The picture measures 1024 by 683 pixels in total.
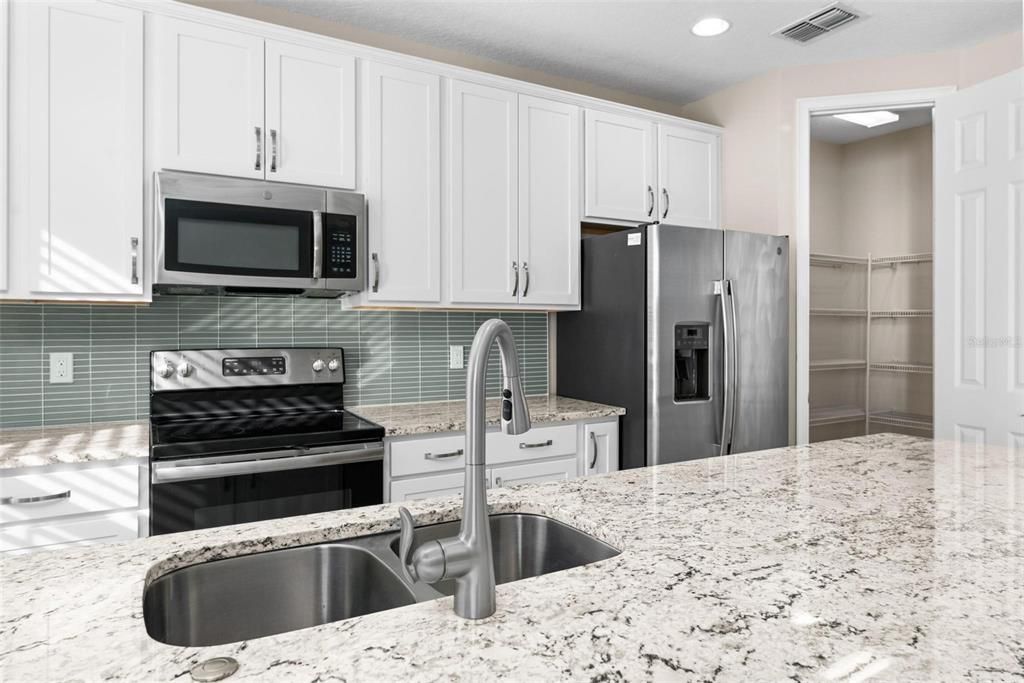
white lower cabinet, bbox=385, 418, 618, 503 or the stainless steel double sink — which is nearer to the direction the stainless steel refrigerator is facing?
the stainless steel double sink

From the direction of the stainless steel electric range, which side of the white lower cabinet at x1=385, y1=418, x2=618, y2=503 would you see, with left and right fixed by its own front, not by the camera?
right

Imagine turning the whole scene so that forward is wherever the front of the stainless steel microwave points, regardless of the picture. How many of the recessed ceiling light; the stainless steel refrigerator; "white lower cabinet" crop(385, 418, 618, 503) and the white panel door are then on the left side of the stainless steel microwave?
4

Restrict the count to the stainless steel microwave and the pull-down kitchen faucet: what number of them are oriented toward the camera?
1

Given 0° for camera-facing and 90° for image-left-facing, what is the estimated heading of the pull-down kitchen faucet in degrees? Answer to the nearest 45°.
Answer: approximately 225°

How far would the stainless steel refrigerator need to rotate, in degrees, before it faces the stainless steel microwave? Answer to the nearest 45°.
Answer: approximately 90° to its right

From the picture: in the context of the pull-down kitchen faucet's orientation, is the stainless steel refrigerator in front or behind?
in front

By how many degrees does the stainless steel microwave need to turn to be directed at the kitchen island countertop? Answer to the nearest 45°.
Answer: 0° — it already faces it

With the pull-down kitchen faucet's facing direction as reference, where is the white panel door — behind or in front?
in front

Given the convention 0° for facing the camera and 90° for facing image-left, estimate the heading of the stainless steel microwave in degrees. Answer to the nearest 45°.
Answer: approximately 0°
